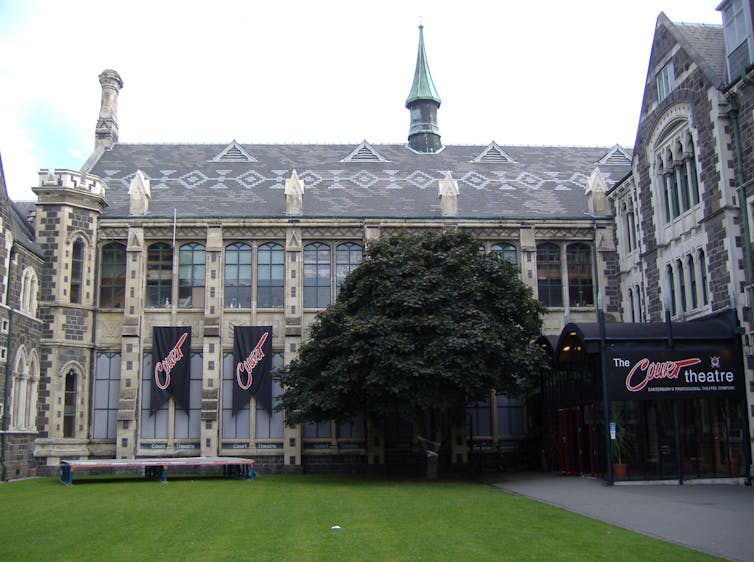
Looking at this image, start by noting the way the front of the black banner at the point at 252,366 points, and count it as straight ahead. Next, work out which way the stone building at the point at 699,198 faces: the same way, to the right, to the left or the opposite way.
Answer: to the right

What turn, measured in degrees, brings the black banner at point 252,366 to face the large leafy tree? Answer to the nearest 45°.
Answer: approximately 45° to its left

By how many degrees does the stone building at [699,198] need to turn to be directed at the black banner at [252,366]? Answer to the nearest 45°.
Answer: approximately 45° to its right

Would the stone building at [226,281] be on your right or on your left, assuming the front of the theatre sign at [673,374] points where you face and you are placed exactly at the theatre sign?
on your right

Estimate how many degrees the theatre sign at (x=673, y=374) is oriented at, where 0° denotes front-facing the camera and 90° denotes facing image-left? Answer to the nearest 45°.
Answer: approximately 0°

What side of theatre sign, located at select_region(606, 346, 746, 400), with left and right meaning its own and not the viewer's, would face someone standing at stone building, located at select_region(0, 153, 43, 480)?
right

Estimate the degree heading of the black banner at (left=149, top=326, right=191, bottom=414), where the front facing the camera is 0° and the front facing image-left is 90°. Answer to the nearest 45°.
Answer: approximately 0°

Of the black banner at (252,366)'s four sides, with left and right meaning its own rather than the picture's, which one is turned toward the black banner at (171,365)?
right
